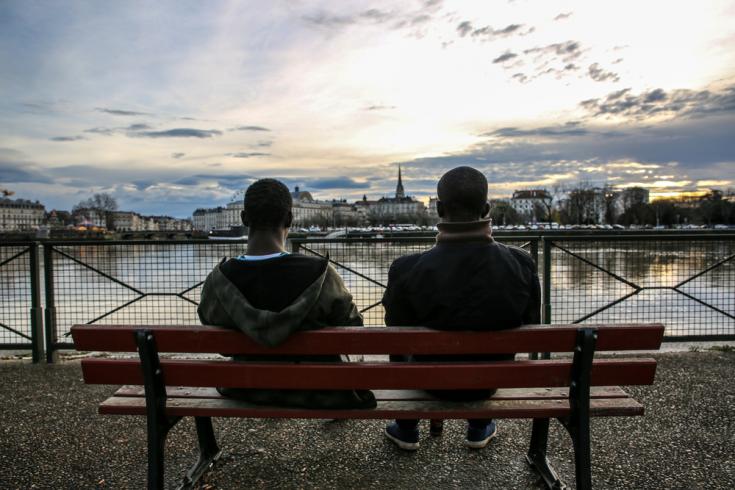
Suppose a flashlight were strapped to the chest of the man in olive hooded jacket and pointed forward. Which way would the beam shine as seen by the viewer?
away from the camera

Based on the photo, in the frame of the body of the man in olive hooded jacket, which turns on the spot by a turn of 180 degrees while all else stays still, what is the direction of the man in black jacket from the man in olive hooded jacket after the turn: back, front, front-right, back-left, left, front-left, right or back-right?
left

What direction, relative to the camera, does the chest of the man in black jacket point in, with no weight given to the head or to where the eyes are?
away from the camera

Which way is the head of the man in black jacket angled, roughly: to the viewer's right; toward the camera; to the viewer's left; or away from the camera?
away from the camera

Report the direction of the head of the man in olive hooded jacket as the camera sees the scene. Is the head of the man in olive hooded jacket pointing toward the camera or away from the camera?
away from the camera

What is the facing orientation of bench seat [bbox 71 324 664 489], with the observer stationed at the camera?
facing away from the viewer
